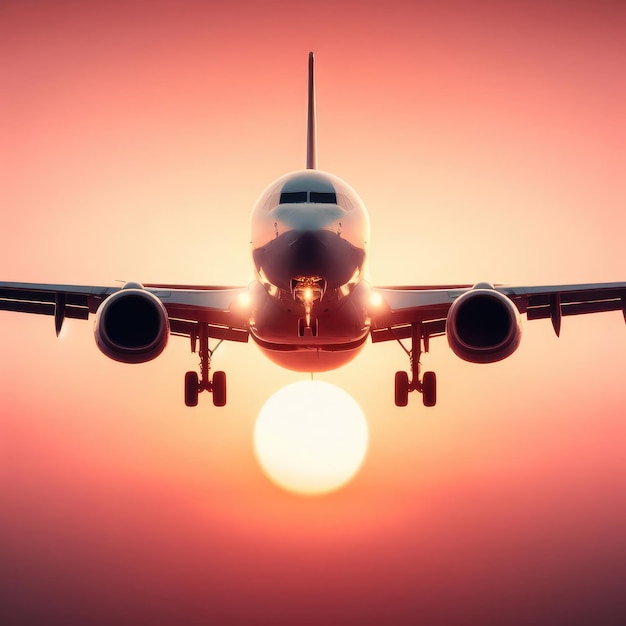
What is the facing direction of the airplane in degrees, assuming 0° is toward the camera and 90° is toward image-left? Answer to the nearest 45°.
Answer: approximately 0°
